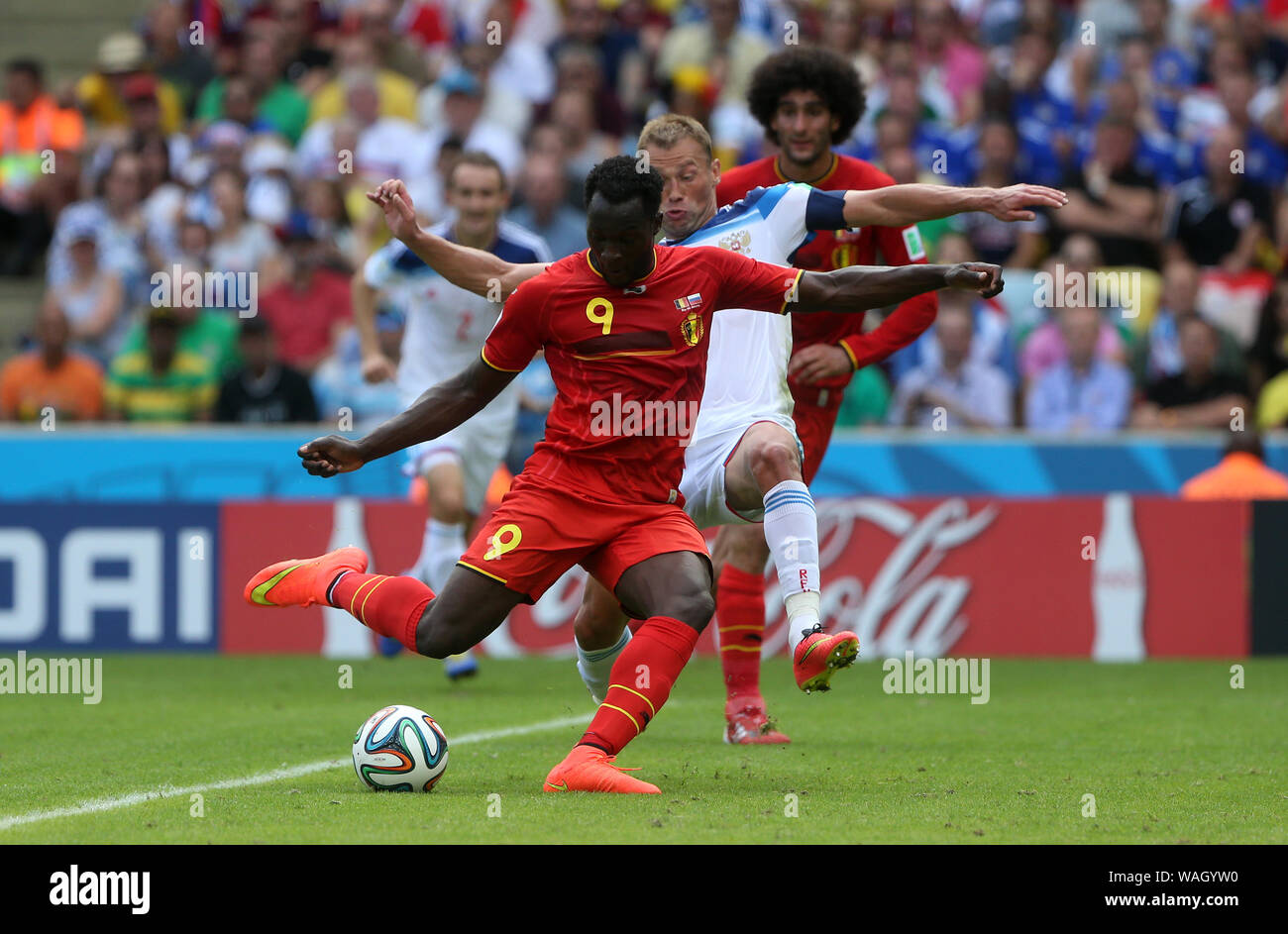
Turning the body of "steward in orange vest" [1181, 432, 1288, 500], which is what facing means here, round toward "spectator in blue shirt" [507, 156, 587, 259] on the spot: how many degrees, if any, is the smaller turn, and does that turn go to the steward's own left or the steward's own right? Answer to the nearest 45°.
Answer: approximately 90° to the steward's own left

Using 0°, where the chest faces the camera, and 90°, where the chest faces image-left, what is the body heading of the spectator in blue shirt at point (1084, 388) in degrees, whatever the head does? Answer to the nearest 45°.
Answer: approximately 0°

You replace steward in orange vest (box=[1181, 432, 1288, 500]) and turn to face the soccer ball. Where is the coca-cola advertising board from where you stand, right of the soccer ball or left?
right

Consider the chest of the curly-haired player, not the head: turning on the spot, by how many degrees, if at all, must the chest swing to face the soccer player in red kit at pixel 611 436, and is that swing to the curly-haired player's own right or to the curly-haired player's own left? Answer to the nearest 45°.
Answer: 0° — they already face them

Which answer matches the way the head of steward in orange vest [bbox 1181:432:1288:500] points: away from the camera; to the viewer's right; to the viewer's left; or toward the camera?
away from the camera
